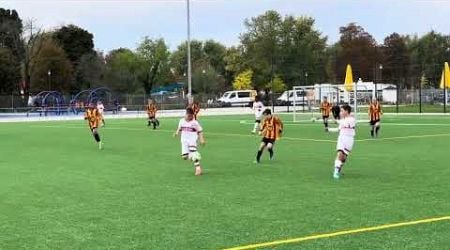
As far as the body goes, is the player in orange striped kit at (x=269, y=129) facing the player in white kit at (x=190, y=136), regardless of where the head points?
yes

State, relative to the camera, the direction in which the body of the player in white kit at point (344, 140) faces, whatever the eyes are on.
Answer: to the viewer's left

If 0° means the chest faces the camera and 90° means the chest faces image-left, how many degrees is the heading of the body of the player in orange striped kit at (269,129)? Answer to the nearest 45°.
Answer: approximately 45°

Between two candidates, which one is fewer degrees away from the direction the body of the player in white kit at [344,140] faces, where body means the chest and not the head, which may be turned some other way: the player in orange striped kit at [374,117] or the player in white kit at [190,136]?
the player in white kit

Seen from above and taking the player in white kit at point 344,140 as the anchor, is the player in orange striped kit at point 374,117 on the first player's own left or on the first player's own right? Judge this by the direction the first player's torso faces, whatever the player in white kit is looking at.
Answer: on the first player's own right

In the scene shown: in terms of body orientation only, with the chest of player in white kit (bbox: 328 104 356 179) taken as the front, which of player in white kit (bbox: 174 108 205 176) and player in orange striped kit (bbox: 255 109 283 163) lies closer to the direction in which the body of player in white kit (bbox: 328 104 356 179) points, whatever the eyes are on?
the player in white kit
